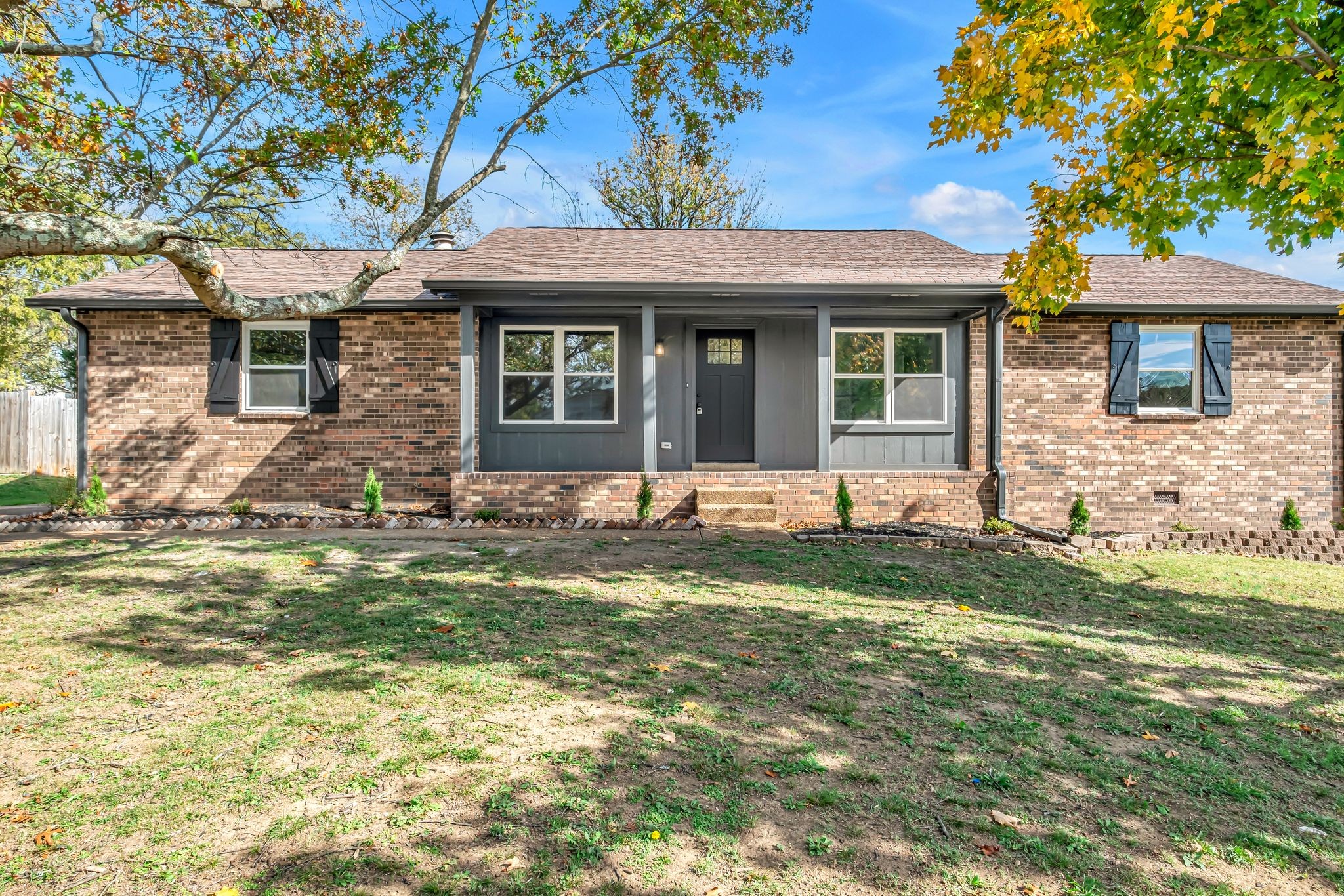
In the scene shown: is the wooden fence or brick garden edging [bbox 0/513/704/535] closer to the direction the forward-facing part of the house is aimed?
the brick garden edging

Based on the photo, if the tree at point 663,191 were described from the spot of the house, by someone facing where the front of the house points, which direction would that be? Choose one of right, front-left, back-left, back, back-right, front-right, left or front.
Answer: back

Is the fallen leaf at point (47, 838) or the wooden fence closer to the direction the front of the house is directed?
the fallen leaf

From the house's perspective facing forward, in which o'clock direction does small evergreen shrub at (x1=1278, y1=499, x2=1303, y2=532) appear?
The small evergreen shrub is roughly at 9 o'clock from the house.

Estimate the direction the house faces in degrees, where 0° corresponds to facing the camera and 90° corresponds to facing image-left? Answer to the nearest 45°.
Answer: approximately 0°

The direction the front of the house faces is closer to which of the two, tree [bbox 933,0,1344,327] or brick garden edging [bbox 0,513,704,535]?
the tree

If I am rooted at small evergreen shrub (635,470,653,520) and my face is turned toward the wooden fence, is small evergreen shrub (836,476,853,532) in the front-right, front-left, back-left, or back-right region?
back-right

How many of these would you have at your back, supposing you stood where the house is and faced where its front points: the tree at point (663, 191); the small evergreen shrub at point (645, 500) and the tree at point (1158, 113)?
1
